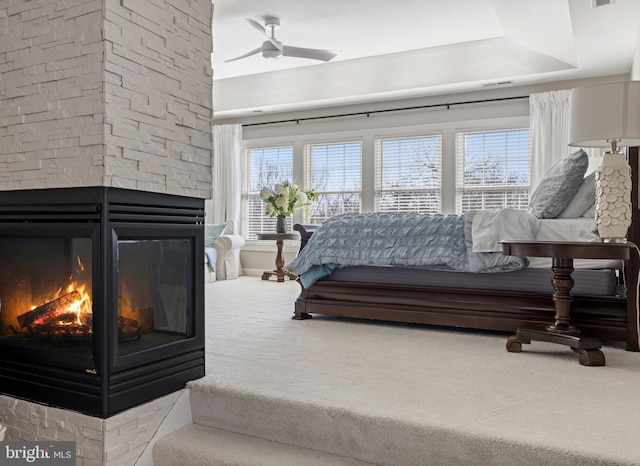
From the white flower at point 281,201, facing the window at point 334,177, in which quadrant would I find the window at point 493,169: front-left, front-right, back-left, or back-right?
front-right

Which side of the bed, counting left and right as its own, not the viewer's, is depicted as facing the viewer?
left

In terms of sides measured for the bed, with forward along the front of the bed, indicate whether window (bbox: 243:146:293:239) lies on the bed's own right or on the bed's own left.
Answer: on the bed's own right

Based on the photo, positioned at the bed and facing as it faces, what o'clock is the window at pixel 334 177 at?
The window is roughly at 2 o'clock from the bed.

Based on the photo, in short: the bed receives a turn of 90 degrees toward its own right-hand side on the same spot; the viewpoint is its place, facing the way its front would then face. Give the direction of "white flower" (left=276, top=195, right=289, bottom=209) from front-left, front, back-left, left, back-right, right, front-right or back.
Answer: front-left

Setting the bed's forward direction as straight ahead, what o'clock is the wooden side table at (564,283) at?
The wooden side table is roughly at 8 o'clock from the bed.

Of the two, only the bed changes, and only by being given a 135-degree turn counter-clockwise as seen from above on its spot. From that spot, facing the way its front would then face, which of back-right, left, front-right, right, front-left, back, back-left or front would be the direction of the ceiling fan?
back

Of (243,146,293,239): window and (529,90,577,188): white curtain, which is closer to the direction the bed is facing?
the window

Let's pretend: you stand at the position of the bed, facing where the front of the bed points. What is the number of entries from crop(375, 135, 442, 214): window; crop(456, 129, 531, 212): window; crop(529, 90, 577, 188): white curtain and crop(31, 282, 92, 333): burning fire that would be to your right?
3

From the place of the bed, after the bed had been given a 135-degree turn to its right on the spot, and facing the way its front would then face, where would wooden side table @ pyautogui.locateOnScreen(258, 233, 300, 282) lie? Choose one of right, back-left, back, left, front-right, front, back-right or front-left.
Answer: left

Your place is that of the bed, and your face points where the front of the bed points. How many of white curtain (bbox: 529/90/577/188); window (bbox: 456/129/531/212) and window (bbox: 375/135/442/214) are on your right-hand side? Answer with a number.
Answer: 3

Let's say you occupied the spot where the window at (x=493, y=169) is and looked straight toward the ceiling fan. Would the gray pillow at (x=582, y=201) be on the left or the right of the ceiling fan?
left

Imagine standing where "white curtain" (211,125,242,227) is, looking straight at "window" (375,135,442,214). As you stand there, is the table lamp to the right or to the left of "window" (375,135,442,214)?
right
